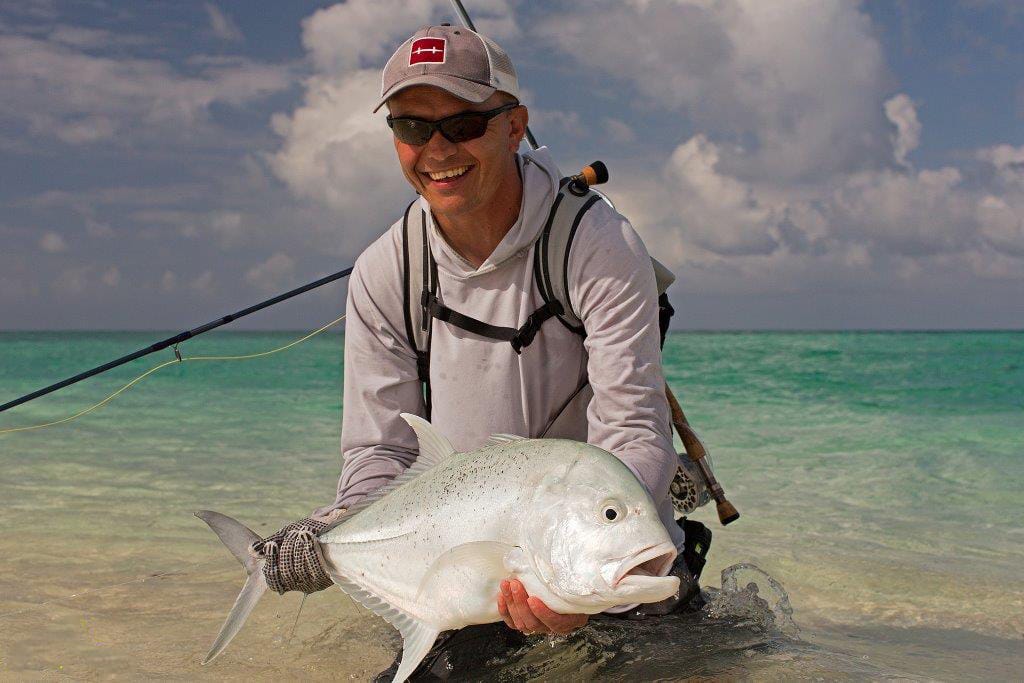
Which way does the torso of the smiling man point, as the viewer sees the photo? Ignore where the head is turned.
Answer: toward the camera
